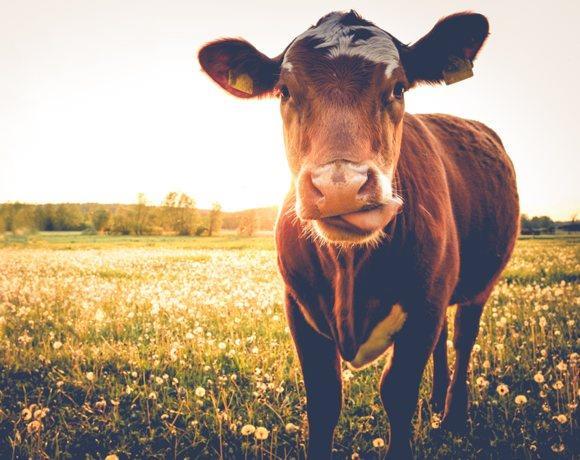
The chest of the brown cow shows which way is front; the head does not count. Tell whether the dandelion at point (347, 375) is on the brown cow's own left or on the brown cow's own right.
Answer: on the brown cow's own right

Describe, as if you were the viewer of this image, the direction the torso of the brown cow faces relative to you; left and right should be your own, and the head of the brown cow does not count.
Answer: facing the viewer and to the left of the viewer

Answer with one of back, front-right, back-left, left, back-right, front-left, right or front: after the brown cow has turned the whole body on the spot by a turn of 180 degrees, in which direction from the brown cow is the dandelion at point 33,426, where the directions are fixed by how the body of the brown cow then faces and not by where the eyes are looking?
back-left

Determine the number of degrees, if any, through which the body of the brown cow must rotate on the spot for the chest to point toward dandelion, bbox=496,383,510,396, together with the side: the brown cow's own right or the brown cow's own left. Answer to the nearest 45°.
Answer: approximately 180°
